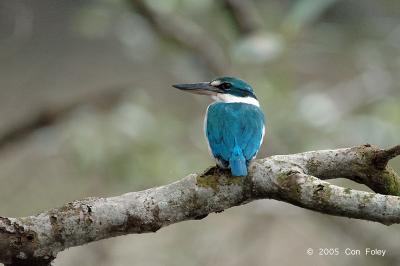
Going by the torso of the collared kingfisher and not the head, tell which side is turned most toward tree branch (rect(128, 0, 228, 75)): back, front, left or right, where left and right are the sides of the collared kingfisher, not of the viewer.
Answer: front

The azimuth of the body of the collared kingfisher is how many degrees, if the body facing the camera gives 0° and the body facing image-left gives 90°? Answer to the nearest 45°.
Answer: approximately 180°

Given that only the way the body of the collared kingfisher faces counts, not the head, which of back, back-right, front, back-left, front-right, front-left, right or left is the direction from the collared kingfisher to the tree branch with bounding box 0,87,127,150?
front-left
